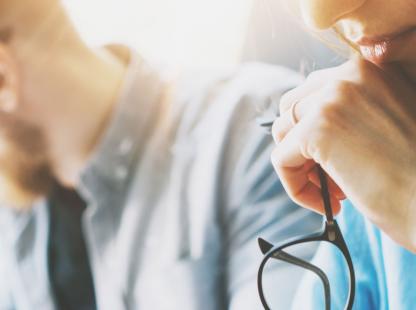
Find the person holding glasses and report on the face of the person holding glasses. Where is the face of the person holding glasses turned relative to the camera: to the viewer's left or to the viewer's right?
to the viewer's left
